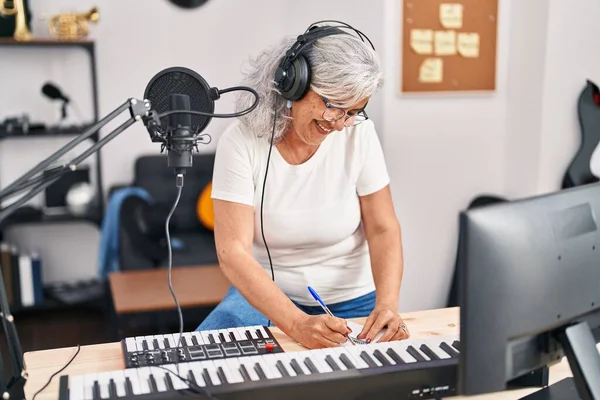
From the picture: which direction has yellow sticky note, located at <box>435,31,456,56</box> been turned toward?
toward the camera

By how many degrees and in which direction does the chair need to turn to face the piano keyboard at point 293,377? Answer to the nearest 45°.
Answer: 0° — it already faces it

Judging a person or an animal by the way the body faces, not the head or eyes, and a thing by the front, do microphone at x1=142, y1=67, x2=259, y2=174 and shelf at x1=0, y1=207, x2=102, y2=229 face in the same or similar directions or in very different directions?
very different directions

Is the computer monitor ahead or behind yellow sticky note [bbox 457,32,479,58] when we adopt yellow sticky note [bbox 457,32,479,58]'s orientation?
ahead

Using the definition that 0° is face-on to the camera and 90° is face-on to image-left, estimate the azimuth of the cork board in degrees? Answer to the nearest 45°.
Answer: approximately 0°

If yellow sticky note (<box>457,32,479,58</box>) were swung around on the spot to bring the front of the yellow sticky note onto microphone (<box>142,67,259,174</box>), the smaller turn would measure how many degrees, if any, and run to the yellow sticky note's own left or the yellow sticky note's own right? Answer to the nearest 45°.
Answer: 0° — it already faces it

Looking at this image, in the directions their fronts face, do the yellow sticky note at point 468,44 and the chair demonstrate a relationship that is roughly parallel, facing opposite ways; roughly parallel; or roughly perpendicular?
roughly parallel

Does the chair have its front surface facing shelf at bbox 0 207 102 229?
no

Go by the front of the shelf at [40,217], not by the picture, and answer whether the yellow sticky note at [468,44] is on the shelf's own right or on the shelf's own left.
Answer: on the shelf's own left

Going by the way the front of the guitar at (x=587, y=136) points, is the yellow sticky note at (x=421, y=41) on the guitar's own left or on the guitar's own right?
on the guitar's own right

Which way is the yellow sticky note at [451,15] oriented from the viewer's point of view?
toward the camera

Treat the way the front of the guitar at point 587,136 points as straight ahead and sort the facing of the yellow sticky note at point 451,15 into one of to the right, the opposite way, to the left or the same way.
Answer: the same way

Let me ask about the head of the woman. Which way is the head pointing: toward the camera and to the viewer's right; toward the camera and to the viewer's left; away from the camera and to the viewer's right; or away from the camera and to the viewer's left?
toward the camera and to the viewer's right

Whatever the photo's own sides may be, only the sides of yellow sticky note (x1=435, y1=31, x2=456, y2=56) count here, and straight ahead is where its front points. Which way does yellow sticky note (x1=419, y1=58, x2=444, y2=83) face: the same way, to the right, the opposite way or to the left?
the same way

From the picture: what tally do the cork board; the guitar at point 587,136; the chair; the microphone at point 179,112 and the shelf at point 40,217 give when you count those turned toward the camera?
4

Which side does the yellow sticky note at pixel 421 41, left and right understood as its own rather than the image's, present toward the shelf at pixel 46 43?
right

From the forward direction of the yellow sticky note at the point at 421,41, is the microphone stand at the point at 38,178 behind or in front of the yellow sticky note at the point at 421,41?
in front

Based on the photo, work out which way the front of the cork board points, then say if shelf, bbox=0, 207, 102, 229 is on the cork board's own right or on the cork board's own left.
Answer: on the cork board's own right
